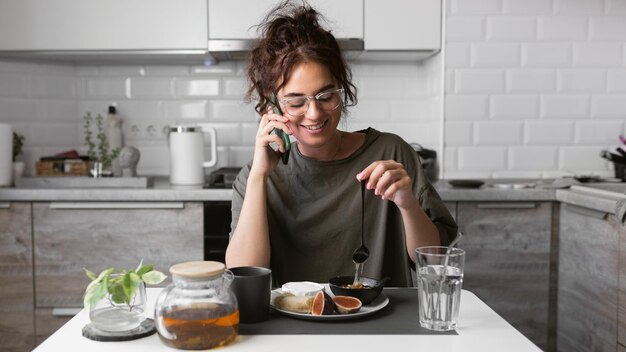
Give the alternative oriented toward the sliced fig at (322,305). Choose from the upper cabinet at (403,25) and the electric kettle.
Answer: the upper cabinet

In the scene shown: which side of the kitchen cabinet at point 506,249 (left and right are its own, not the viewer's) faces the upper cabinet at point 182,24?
right

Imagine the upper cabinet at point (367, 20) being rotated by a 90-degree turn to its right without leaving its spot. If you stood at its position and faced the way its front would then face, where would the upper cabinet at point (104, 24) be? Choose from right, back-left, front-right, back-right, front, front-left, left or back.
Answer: front

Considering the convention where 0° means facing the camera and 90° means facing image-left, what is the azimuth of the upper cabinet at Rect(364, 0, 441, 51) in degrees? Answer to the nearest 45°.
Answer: approximately 0°

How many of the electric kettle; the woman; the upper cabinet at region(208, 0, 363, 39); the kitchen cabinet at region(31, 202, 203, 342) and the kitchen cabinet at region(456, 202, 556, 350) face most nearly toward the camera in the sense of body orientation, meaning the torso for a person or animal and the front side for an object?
4

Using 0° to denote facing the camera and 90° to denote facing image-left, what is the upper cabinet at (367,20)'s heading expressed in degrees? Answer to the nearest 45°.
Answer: approximately 0°

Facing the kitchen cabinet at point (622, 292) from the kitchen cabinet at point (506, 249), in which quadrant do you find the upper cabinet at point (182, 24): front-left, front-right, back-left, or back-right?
back-right

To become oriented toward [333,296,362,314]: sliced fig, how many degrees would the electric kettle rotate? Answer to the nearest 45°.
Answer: approximately 90° to its left
